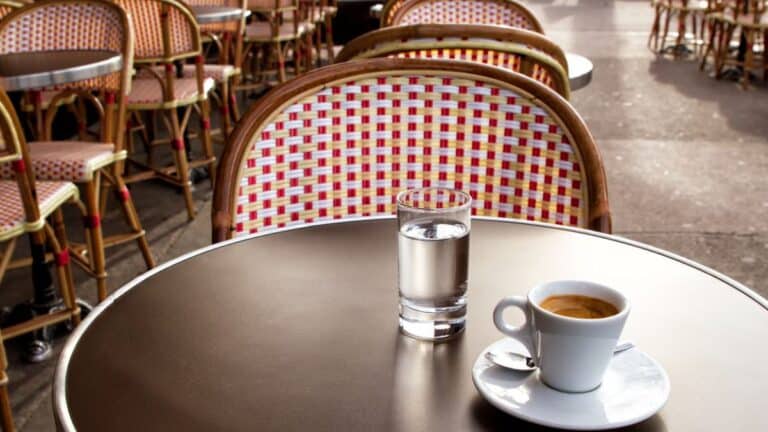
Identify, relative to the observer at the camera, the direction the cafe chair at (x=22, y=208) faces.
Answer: facing away from the viewer and to the right of the viewer

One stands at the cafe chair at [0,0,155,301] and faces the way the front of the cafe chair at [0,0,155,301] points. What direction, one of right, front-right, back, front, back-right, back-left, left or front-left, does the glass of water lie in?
front-left

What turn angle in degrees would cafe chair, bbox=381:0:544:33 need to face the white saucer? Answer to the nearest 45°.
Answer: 0° — it already faces it

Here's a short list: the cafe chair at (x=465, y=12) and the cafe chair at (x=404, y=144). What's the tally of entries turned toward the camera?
2

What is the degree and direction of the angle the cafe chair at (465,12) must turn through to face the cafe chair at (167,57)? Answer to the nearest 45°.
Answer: approximately 135° to its right

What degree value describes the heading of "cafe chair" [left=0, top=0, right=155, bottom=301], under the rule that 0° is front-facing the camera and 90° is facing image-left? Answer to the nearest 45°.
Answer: approximately 45°

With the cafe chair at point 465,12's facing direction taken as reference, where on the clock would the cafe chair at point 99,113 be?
the cafe chair at point 99,113 is roughly at 3 o'clock from the cafe chair at point 465,12.

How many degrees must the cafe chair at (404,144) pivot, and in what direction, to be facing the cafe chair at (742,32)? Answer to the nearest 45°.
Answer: approximately 135° to its left

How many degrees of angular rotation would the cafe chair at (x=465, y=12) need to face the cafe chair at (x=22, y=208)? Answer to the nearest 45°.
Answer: approximately 45° to its right

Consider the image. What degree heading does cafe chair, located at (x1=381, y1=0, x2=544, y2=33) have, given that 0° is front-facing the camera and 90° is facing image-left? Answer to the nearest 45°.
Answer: approximately 0°

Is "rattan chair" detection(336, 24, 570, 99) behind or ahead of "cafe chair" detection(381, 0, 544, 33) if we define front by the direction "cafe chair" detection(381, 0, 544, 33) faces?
ahead
